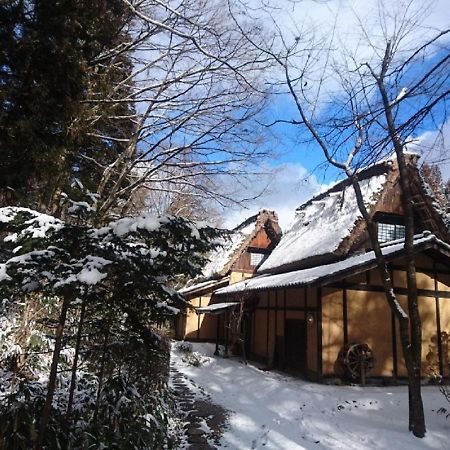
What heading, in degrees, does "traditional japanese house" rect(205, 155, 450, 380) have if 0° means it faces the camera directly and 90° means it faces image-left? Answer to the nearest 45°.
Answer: approximately 45°

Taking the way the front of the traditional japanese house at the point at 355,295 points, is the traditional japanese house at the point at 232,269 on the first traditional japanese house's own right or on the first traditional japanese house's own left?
on the first traditional japanese house's own right

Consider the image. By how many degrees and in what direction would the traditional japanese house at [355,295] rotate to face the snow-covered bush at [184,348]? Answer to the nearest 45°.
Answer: approximately 90° to its right

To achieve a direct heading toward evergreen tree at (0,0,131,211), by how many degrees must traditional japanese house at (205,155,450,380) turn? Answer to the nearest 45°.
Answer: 0° — it already faces it

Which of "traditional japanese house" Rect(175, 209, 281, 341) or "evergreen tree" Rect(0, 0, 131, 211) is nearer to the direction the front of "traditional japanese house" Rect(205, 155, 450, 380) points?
the evergreen tree
